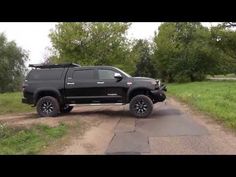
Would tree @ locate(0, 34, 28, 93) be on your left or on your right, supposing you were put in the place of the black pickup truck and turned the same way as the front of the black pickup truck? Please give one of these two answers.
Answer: on your left

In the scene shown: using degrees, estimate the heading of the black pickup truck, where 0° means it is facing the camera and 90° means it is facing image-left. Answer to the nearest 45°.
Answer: approximately 270°

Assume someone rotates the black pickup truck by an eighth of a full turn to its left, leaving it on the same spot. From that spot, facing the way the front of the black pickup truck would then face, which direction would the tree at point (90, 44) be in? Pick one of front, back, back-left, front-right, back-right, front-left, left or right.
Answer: front-left
